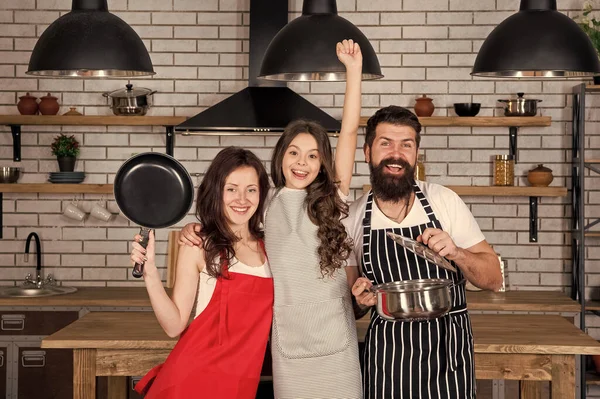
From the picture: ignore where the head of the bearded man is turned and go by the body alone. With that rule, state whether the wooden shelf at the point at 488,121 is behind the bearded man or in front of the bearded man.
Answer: behind

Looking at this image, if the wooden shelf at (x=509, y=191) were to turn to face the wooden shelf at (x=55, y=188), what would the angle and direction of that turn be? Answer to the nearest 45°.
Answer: approximately 90° to its right

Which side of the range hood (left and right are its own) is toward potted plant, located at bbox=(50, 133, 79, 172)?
right

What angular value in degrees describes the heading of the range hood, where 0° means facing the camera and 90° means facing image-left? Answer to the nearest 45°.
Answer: approximately 0°

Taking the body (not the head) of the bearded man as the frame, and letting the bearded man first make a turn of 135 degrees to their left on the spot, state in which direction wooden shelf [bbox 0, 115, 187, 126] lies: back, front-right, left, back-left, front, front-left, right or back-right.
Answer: left

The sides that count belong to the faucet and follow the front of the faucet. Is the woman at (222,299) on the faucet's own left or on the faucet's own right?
on the faucet's own left

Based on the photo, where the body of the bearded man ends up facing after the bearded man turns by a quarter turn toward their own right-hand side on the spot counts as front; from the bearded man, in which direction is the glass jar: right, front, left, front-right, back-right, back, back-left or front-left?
right

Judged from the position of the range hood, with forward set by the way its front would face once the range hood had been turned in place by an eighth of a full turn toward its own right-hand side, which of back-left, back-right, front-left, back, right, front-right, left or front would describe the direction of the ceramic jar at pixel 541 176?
back-left

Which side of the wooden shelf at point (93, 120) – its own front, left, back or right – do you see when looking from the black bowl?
left
